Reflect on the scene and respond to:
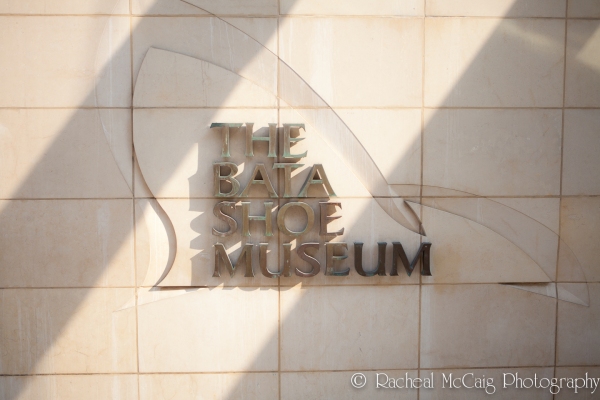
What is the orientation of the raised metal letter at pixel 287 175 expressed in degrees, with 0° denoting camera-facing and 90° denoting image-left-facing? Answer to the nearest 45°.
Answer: approximately 0°

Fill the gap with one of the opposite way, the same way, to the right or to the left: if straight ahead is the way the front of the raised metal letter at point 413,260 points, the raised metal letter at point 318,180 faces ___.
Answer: the same way

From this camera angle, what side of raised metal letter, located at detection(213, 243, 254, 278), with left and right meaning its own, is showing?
front

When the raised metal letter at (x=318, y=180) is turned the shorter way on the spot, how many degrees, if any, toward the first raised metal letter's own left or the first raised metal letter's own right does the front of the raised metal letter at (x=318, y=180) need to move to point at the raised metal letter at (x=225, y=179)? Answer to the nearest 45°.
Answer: approximately 90° to the first raised metal letter's own right

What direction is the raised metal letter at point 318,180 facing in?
toward the camera

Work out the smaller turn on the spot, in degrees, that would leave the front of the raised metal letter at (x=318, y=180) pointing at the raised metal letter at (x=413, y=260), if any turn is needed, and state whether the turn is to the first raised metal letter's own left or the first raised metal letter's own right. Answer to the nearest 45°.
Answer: approximately 90° to the first raised metal letter's own left

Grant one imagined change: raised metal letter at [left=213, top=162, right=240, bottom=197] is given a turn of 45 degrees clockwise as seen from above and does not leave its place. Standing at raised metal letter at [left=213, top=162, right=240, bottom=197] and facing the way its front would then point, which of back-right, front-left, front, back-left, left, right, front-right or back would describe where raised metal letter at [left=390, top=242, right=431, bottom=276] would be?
back-left

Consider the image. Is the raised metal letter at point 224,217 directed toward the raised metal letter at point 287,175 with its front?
no

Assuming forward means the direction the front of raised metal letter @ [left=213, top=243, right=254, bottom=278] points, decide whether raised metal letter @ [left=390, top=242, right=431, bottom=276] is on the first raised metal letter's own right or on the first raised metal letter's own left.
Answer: on the first raised metal letter's own left

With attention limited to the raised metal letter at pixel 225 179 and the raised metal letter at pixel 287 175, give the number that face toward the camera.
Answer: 2

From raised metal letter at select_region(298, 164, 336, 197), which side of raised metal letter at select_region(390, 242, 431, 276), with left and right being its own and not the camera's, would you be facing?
right

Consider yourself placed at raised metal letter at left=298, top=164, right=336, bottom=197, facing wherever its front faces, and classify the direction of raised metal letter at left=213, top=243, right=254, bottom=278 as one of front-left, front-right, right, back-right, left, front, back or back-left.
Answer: right

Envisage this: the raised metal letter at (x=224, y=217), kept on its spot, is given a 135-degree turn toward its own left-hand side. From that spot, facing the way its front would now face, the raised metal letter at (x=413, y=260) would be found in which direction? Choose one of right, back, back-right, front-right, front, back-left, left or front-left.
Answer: front-right

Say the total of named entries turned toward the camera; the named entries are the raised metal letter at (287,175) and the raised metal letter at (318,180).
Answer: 2

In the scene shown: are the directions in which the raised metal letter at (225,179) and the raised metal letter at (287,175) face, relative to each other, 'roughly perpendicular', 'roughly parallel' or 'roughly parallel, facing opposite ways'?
roughly parallel

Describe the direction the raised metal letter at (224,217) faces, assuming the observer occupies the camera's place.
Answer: facing the viewer

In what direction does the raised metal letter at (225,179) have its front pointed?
toward the camera
